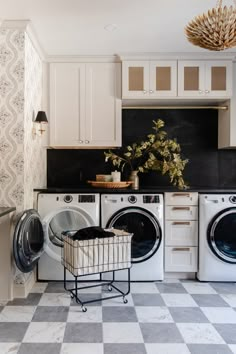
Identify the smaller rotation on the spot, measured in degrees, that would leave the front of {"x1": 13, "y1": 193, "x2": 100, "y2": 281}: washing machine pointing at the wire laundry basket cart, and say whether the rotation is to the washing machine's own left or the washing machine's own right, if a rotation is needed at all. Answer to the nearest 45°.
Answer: approximately 45° to the washing machine's own left

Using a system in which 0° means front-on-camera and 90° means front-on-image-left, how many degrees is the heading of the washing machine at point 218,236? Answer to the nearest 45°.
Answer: approximately 0°

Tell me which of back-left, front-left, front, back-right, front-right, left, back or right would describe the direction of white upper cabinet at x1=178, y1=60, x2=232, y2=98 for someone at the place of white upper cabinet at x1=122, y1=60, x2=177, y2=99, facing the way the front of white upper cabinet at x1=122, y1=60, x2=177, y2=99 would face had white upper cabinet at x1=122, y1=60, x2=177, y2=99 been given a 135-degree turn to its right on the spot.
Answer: back-right

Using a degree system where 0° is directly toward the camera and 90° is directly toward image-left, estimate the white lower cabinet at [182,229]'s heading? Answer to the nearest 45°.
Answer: approximately 0°

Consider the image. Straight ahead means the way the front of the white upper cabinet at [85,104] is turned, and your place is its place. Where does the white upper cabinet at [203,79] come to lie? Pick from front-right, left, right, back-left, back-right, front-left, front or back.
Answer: left

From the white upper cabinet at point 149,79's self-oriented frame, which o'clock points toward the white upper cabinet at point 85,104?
the white upper cabinet at point 85,104 is roughly at 3 o'clock from the white upper cabinet at point 149,79.
